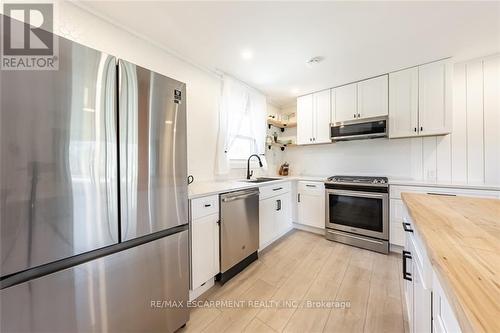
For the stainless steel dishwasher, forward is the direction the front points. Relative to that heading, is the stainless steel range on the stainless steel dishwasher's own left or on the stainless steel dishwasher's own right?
on the stainless steel dishwasher's own left

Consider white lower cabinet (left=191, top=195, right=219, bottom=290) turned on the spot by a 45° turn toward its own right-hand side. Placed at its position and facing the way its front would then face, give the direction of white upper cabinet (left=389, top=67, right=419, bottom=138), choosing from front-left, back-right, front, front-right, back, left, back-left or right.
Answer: left

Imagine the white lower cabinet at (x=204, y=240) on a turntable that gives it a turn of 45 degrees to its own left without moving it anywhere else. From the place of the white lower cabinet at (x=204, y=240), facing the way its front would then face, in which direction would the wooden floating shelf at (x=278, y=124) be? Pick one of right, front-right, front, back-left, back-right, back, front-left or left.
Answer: front-left

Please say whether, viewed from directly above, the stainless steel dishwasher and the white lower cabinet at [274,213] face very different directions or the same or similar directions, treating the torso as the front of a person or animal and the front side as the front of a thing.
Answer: same or similar directions

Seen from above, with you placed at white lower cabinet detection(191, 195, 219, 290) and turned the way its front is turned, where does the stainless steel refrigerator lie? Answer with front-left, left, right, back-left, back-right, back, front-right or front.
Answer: right

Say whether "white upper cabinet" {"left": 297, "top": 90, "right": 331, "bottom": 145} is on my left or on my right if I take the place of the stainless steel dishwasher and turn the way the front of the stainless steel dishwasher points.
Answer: on my left

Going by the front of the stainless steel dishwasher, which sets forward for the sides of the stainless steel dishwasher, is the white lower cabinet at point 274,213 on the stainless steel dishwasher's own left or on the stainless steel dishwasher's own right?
on the stainless steel dishwasher's own left

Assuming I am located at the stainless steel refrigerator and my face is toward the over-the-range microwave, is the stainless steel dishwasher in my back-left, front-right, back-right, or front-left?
front-left

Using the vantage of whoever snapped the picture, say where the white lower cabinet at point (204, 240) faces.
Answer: facing the viewer and to the right of the viewer

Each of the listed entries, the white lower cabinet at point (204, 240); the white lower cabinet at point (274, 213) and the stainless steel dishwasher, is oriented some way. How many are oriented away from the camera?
0

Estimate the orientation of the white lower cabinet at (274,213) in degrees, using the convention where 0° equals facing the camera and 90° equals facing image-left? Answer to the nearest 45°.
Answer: approximately 315°

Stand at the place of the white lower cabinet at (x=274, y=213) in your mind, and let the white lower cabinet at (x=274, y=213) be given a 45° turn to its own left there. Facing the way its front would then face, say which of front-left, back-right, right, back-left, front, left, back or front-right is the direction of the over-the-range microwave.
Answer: front

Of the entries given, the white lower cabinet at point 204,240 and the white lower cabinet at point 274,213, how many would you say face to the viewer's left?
0

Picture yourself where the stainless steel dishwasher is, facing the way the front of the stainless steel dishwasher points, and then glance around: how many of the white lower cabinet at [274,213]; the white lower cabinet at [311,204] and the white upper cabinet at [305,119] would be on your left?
3
